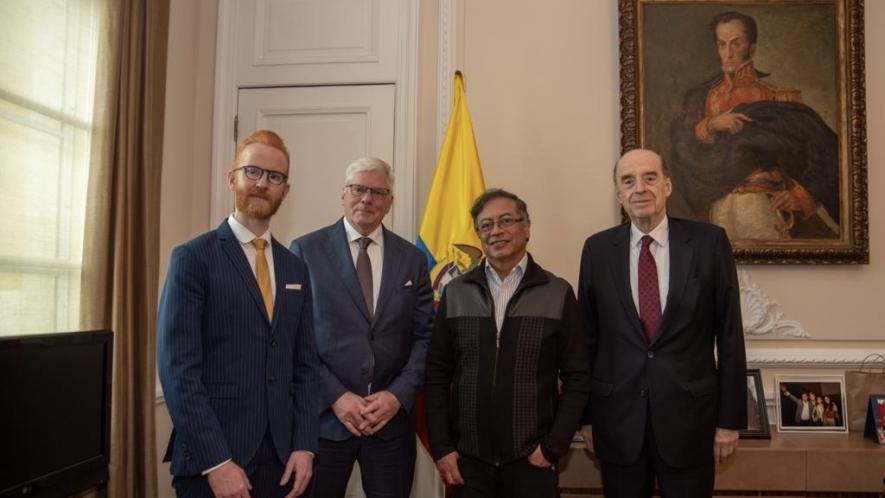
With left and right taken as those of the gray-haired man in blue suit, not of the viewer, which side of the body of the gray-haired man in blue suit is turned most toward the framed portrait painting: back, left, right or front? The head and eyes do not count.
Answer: left

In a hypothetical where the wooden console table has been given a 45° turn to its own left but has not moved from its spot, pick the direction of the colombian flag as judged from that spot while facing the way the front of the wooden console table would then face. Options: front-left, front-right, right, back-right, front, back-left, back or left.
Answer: back-right

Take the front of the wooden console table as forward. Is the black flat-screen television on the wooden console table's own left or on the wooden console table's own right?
on the wooden console table's own right

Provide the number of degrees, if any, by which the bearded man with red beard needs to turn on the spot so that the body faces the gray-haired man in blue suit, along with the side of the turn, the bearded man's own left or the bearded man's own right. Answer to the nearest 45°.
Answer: approximately 90° to the bearded man's own left

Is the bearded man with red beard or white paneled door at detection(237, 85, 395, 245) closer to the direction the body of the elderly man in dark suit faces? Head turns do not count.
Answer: the bearded man with red beard

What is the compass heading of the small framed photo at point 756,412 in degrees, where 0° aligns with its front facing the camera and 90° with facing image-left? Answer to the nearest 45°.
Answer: approximately 45°

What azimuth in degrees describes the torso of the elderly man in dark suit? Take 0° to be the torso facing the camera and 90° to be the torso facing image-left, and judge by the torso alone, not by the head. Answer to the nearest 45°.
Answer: approximately 0°

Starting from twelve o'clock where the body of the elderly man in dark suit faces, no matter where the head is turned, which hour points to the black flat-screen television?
The black flat-screen television is roughly at 2 o'clock from the elderly man in dark suit.

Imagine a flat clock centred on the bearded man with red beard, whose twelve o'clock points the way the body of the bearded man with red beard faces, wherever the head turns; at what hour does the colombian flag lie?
The colombian flag is roughly at 9 o'clock from the bearded man with red beard.
